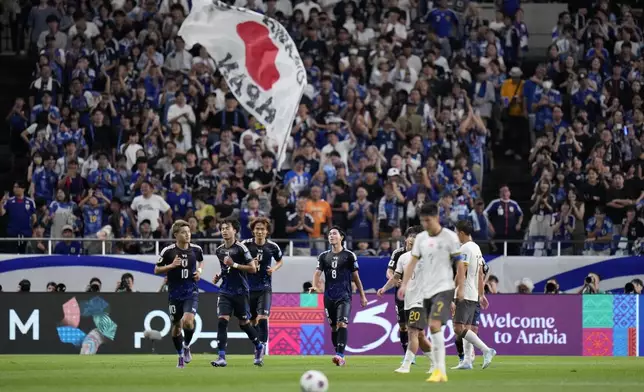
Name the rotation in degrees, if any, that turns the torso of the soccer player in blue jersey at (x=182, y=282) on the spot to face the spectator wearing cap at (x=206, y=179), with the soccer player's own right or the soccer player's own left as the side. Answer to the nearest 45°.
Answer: approximately 180°

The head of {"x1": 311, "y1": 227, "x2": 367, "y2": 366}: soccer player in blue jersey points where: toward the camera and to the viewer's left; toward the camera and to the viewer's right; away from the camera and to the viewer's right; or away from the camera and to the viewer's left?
toward the camera and to the viewer's left

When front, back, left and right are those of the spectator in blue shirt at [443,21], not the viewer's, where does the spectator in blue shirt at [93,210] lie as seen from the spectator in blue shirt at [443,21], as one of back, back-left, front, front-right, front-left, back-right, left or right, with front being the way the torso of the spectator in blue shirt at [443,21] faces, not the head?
front-right

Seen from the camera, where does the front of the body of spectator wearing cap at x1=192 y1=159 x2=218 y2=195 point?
toward the camera

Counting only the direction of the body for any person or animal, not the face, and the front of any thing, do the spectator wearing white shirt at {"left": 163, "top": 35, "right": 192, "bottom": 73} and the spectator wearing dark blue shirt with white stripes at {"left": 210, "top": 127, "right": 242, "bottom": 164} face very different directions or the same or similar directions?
same or similar directions

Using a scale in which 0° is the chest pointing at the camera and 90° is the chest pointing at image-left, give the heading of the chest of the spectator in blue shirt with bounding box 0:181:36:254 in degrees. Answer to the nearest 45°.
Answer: approximately 0°

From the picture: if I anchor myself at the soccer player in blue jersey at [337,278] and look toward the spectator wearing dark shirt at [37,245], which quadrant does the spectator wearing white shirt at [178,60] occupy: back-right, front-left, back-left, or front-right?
front-right

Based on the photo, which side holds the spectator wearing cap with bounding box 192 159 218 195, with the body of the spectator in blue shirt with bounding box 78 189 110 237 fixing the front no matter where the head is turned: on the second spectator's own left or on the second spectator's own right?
on the second spectator's own left

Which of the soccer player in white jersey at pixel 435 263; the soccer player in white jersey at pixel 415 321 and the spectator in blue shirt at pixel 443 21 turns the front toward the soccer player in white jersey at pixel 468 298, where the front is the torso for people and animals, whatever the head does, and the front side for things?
the spectator in blue shirt

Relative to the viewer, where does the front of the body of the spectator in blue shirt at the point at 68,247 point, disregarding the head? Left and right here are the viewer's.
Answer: facing the viewer

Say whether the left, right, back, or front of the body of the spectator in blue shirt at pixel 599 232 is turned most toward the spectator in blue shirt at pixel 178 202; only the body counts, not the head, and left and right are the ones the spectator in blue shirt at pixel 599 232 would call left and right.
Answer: right

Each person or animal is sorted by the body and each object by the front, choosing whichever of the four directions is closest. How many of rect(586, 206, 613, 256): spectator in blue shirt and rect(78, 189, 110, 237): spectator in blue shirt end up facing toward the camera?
2

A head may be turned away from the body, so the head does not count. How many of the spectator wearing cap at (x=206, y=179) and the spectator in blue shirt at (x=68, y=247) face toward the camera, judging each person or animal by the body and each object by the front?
2

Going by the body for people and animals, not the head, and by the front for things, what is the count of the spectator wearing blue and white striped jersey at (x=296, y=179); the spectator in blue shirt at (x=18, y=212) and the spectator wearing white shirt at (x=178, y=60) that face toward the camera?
3
